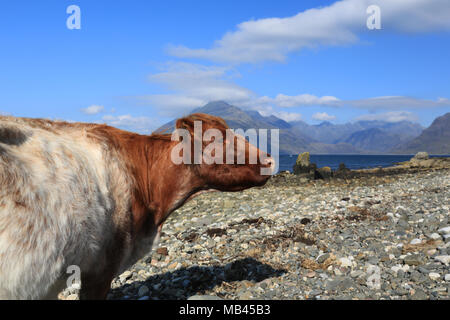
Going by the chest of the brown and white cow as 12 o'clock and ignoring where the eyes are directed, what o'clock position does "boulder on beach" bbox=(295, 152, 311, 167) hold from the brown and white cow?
The boulder on beach is roughly at 10 o'clock from the brown and white cow.

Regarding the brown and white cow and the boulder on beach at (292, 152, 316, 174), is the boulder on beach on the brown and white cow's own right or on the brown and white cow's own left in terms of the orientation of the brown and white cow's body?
on the brown and white cow's own left

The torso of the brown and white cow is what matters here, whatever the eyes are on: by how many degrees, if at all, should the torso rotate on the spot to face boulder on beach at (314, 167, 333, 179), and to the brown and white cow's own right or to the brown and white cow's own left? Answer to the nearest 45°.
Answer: approximately 45° to the brown and white cow's own left

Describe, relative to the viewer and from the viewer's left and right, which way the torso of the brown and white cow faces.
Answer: facing to the right of the viewer
